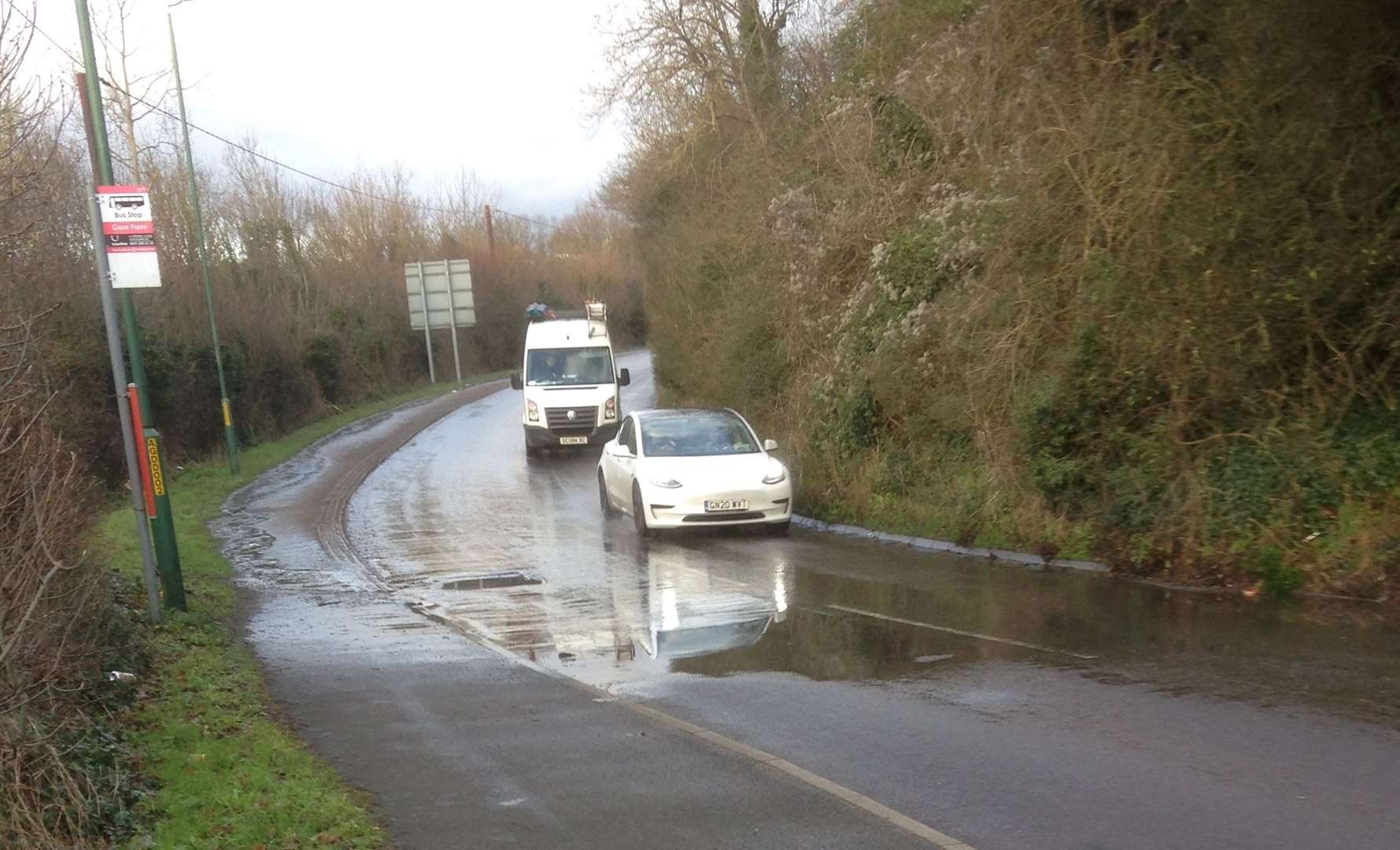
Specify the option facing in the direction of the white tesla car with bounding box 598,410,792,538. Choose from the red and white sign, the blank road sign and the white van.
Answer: the white van

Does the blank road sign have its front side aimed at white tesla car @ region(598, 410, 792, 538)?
no

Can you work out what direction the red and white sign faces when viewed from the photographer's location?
facing the viewer

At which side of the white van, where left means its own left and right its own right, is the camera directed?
front

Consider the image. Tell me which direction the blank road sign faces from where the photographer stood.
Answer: facing away from the viewer

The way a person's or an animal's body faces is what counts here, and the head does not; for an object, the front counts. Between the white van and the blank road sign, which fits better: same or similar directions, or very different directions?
very different directions

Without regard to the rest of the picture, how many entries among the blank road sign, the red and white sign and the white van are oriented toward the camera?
2

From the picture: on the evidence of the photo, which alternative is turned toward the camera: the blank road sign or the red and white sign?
the red and white sign

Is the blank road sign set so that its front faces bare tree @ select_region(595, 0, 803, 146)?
no

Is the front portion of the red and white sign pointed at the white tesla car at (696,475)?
no

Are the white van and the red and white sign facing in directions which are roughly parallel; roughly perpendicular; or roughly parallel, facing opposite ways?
roughly parallel

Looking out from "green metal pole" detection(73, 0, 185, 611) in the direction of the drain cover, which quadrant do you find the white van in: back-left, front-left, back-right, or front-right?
front-left

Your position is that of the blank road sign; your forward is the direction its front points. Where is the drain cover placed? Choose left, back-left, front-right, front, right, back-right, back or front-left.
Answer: back

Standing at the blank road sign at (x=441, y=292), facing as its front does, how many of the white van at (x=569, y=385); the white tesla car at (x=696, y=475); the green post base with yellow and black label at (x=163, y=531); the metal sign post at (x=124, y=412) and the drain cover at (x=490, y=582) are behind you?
5
